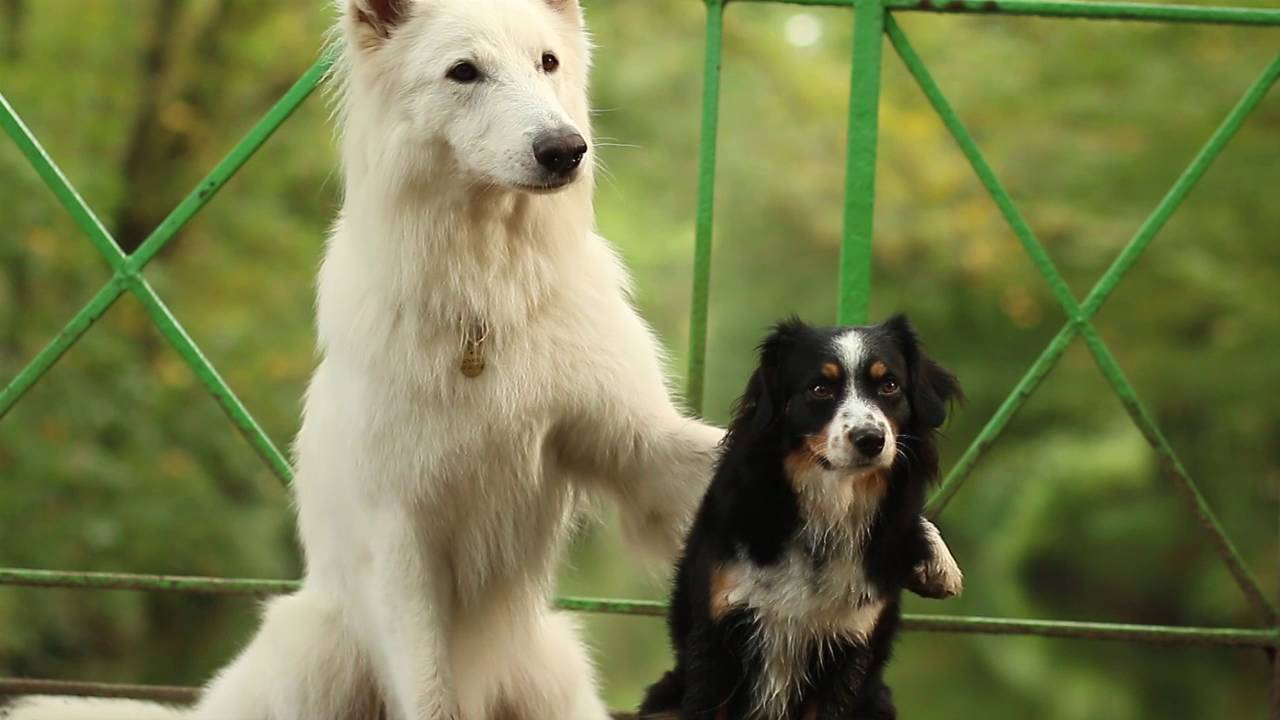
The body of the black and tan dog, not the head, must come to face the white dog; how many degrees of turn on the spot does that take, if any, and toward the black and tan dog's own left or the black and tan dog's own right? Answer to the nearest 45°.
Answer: approximately 90° to the black and tan dog's own right

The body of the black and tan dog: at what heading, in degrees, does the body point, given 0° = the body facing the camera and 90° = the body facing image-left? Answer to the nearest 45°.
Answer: approximately 0°

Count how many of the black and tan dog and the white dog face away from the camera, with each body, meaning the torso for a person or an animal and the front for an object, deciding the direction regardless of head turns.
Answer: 0

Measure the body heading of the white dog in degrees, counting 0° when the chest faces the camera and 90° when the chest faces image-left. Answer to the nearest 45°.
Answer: approximately 315°
